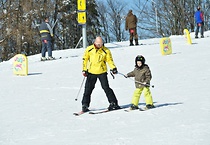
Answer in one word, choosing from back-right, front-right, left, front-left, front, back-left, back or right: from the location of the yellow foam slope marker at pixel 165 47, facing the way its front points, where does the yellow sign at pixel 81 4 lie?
back-right

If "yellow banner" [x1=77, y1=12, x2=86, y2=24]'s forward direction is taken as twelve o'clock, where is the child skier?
The child skier is roughly at 12 o'clock from the yellow banner.

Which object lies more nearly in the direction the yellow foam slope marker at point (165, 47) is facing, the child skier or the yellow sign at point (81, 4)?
the child skier

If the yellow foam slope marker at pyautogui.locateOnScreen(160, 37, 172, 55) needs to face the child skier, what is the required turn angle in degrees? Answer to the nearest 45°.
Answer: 0° — it already faces them

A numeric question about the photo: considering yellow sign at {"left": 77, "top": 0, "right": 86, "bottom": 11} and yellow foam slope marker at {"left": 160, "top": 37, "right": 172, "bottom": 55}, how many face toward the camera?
2

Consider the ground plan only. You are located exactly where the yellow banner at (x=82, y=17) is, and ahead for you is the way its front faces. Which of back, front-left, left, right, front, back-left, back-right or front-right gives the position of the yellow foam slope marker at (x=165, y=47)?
front-left

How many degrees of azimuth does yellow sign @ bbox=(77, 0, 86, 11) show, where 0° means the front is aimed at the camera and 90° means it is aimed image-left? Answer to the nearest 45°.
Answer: approximately 0°

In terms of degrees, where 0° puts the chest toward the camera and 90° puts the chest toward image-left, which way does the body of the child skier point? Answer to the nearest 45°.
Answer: approximately 45°
